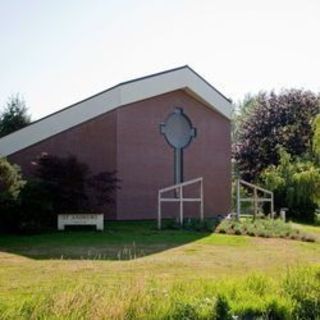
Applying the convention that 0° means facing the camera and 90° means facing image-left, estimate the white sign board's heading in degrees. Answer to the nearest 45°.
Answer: approximately 0°

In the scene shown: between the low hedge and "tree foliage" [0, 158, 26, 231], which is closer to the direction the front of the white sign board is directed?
the low hedge

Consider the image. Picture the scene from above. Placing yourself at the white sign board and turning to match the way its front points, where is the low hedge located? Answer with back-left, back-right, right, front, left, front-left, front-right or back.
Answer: left

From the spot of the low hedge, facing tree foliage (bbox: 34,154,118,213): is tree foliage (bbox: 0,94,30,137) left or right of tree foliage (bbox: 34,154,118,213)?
right

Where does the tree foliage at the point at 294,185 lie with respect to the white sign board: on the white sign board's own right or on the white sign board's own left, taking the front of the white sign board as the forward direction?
on the white sign board's own left

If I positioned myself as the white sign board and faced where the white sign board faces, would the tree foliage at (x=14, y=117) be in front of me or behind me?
behind

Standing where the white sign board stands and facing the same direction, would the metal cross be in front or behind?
behind

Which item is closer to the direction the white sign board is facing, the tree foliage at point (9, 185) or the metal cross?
the tree foliage

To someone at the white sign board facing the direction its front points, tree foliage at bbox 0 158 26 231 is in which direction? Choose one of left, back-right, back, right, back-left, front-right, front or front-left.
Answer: front-right

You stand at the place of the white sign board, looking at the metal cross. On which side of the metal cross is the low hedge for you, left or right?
right
